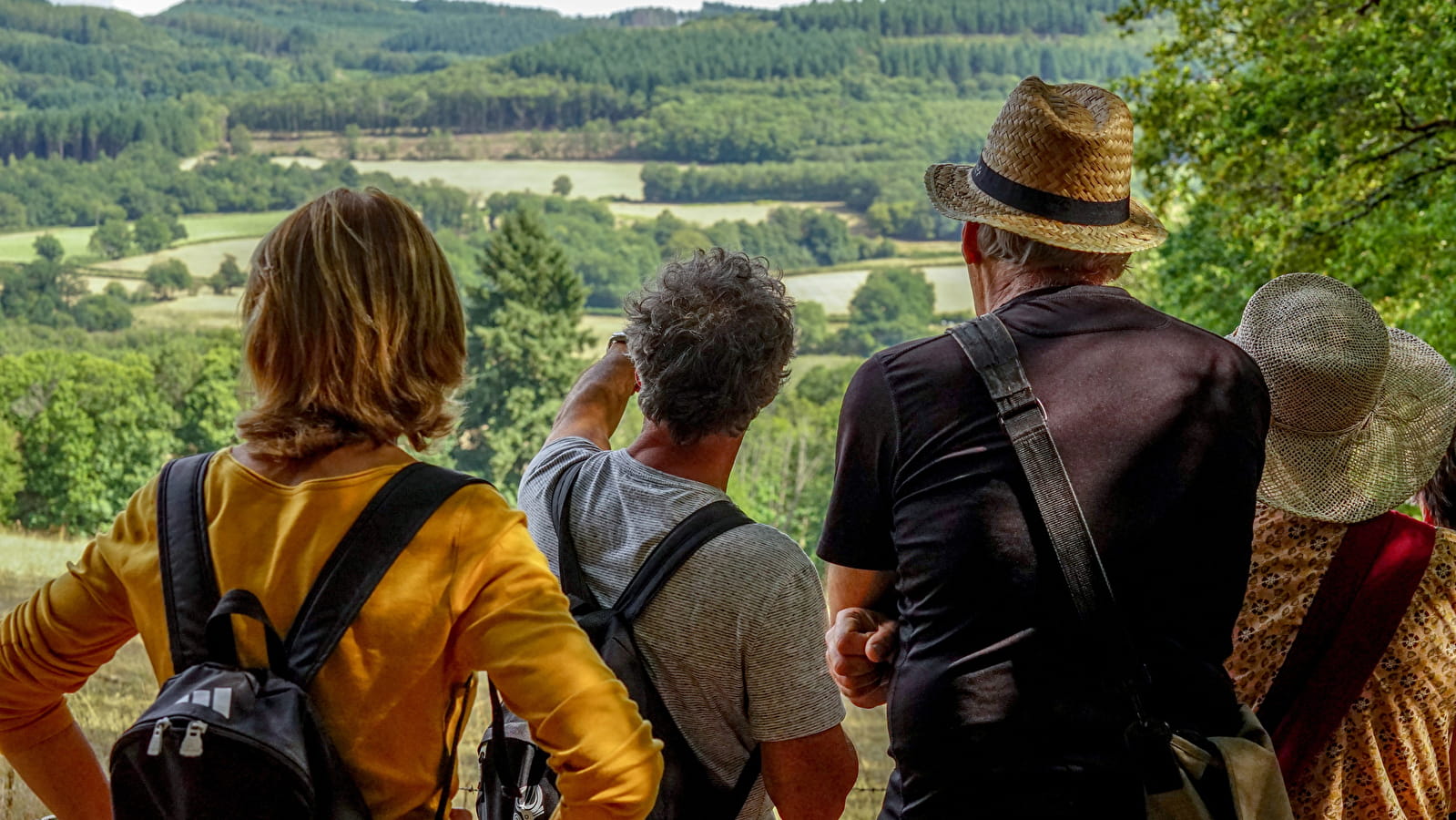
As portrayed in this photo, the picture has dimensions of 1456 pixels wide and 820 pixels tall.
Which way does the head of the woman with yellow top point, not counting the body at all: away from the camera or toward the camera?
away from the camera

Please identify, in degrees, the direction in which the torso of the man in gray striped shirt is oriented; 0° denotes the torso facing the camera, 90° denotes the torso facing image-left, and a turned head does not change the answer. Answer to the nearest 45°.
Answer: approximately 180°

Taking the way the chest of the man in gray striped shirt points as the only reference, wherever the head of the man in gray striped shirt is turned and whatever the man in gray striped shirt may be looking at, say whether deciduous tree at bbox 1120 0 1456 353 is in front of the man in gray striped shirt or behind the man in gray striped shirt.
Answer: in front

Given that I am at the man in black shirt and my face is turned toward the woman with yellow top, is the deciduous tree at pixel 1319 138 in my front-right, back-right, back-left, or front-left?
back-right
